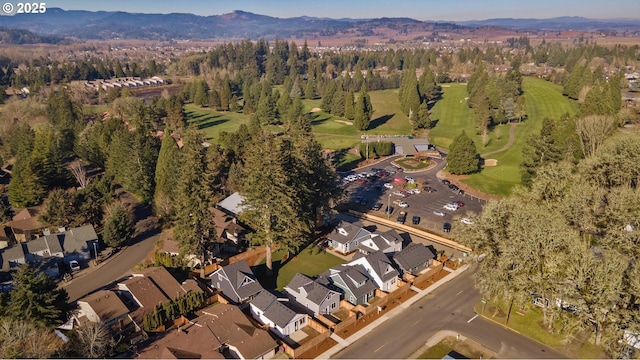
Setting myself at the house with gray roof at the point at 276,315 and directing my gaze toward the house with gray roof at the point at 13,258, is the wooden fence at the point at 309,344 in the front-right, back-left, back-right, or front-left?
back-left

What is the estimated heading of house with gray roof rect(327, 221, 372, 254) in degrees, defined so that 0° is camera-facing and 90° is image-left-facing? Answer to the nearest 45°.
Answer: approximately 45°

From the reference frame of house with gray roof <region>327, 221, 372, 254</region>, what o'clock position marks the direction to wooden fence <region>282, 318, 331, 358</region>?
The wooden fence is roughly at 11 o'clock from the house with gray roof.

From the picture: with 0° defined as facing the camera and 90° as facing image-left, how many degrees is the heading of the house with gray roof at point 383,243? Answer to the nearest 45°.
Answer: approximately 45°

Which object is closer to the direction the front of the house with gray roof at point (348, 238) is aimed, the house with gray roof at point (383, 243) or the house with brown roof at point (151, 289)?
the house with brown roof

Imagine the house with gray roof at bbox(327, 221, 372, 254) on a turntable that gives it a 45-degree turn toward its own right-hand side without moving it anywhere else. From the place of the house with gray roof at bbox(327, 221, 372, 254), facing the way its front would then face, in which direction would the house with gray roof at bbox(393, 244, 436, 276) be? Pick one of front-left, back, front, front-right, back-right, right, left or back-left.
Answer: back-left
